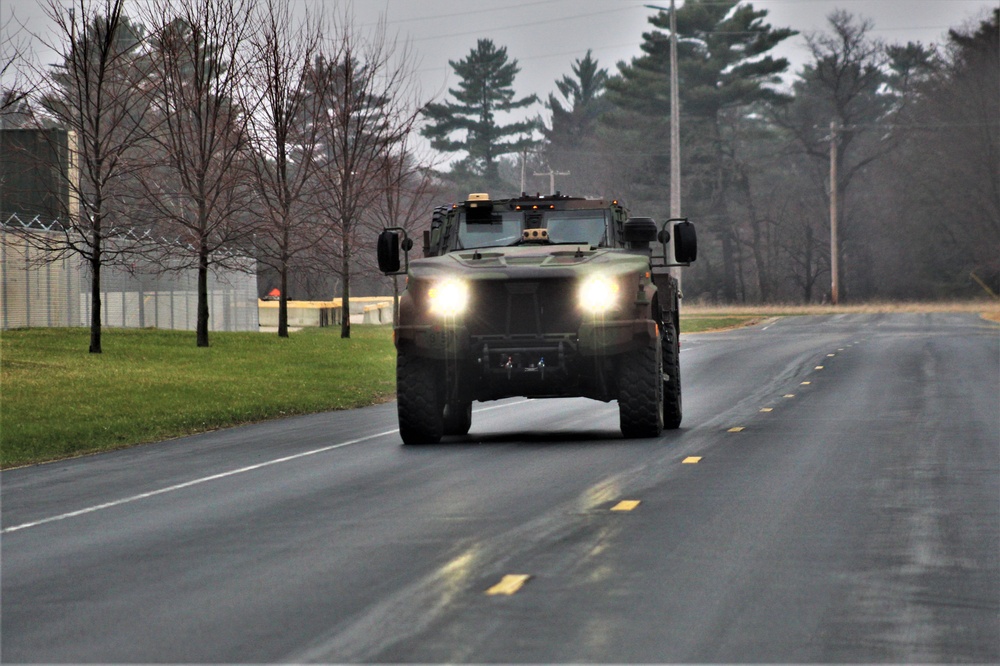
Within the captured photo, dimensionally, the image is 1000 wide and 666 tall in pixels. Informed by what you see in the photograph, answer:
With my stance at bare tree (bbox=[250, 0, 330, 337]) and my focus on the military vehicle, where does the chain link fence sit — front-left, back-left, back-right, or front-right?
back-right

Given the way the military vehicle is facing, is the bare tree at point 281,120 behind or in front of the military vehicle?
behind

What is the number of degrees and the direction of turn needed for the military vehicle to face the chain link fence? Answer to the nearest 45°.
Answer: approximately 135° to its right

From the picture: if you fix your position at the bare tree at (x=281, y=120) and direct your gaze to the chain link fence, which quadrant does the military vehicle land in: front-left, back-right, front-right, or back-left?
back-left

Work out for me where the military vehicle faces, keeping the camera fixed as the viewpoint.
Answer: facing the viewer
